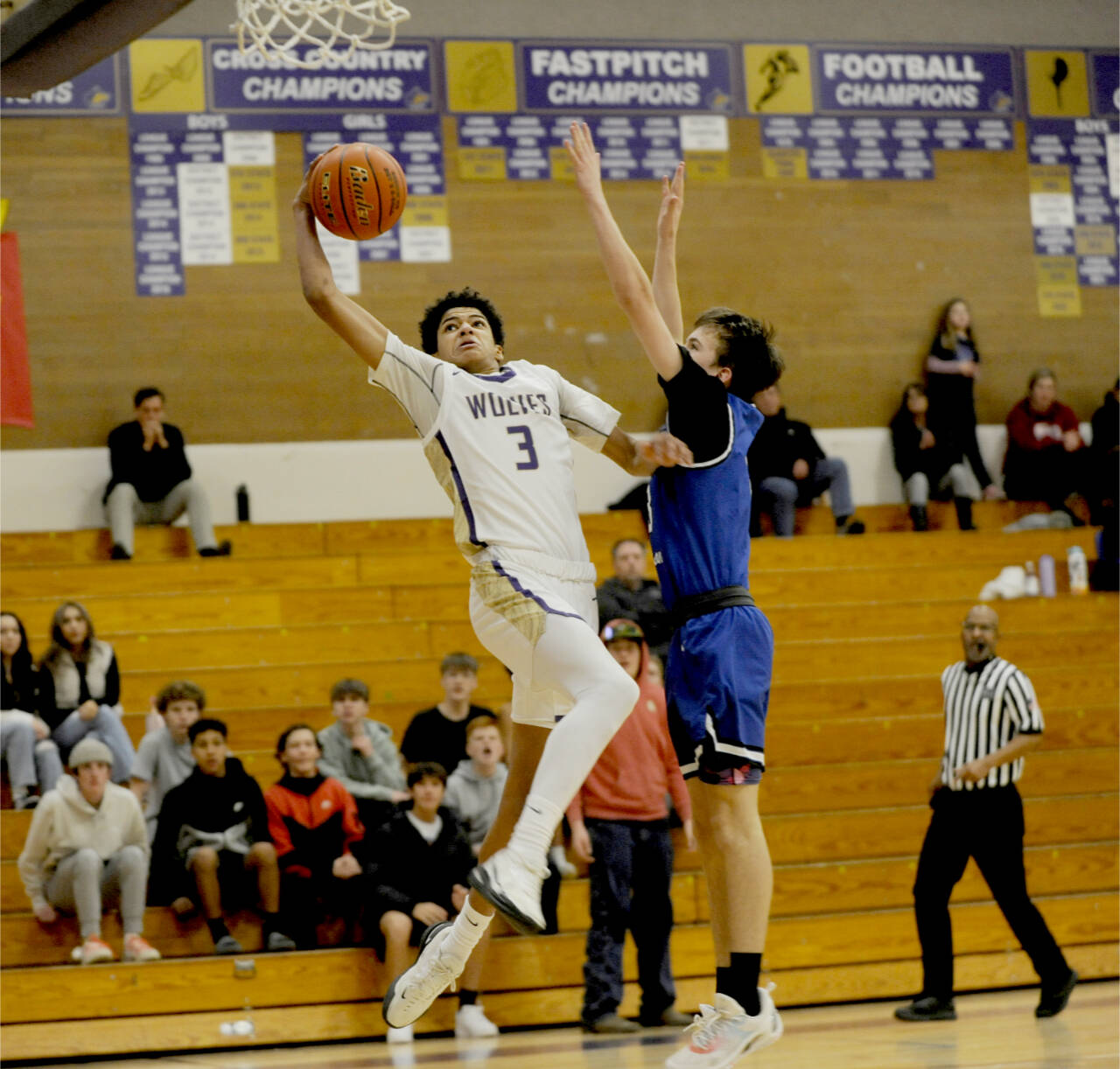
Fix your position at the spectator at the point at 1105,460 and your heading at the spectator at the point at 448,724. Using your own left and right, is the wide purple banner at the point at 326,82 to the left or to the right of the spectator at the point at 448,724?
right

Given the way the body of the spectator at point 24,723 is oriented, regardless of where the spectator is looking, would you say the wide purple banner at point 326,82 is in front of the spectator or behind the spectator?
behind

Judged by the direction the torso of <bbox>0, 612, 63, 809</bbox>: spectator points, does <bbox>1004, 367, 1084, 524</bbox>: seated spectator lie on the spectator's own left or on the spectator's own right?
on the spectator's own left

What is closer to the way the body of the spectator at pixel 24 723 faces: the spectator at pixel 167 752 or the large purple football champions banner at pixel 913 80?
the spectator

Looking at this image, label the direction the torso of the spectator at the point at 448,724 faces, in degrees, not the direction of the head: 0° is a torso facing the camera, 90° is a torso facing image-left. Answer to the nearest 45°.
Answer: approximately 0°

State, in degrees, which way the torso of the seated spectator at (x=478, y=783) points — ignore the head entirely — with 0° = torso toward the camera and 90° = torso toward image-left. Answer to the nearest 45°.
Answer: approximately 0°
